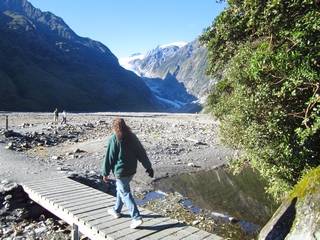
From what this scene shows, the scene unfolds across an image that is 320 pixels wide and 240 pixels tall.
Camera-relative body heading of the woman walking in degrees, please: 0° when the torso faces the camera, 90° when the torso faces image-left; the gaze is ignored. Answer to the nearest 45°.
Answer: approximately 135°

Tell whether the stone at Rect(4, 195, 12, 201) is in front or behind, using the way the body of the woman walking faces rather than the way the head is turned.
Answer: in front
